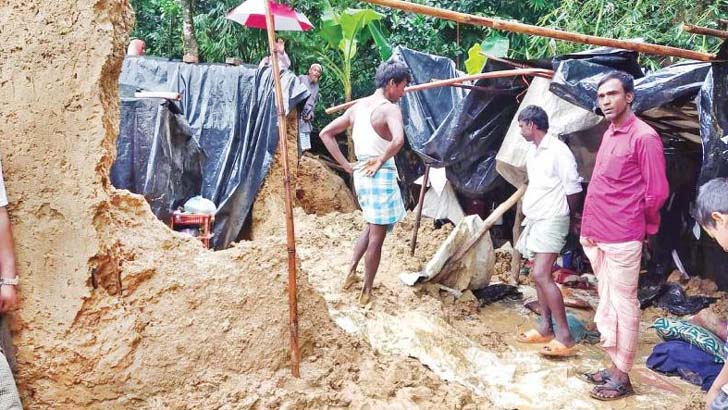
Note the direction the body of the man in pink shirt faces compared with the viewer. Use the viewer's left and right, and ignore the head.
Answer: facing the viewer and to the left of the viewer

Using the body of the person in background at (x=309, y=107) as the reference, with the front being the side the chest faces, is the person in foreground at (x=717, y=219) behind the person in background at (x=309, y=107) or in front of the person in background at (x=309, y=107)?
in front

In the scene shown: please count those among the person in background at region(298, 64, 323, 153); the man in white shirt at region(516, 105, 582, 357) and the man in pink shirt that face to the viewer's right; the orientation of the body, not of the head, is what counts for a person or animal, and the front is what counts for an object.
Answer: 0

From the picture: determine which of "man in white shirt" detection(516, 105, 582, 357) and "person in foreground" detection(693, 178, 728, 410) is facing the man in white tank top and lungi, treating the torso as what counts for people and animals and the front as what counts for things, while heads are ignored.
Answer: the man in white shirt

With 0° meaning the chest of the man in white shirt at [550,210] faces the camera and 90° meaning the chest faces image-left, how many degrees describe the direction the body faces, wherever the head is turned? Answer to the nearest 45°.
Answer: approximately 90°

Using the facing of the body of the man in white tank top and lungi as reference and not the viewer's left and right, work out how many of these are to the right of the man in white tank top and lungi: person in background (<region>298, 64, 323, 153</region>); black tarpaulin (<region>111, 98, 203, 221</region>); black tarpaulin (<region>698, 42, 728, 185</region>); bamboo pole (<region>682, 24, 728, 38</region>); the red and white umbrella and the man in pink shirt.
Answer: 3

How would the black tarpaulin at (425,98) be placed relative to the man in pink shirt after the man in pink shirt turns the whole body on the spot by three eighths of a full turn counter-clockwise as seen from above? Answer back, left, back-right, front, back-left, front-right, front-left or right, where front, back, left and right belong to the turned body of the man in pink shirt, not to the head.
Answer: back-left

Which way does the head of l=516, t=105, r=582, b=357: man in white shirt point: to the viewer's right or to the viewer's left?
to the viewer's left

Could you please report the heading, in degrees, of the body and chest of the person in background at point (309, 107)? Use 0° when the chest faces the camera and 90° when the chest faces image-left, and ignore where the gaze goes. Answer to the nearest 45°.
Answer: approximately 0°

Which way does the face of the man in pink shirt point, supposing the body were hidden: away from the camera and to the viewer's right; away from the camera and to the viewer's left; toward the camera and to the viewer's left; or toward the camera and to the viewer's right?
toward the camera and to the viewer's left
